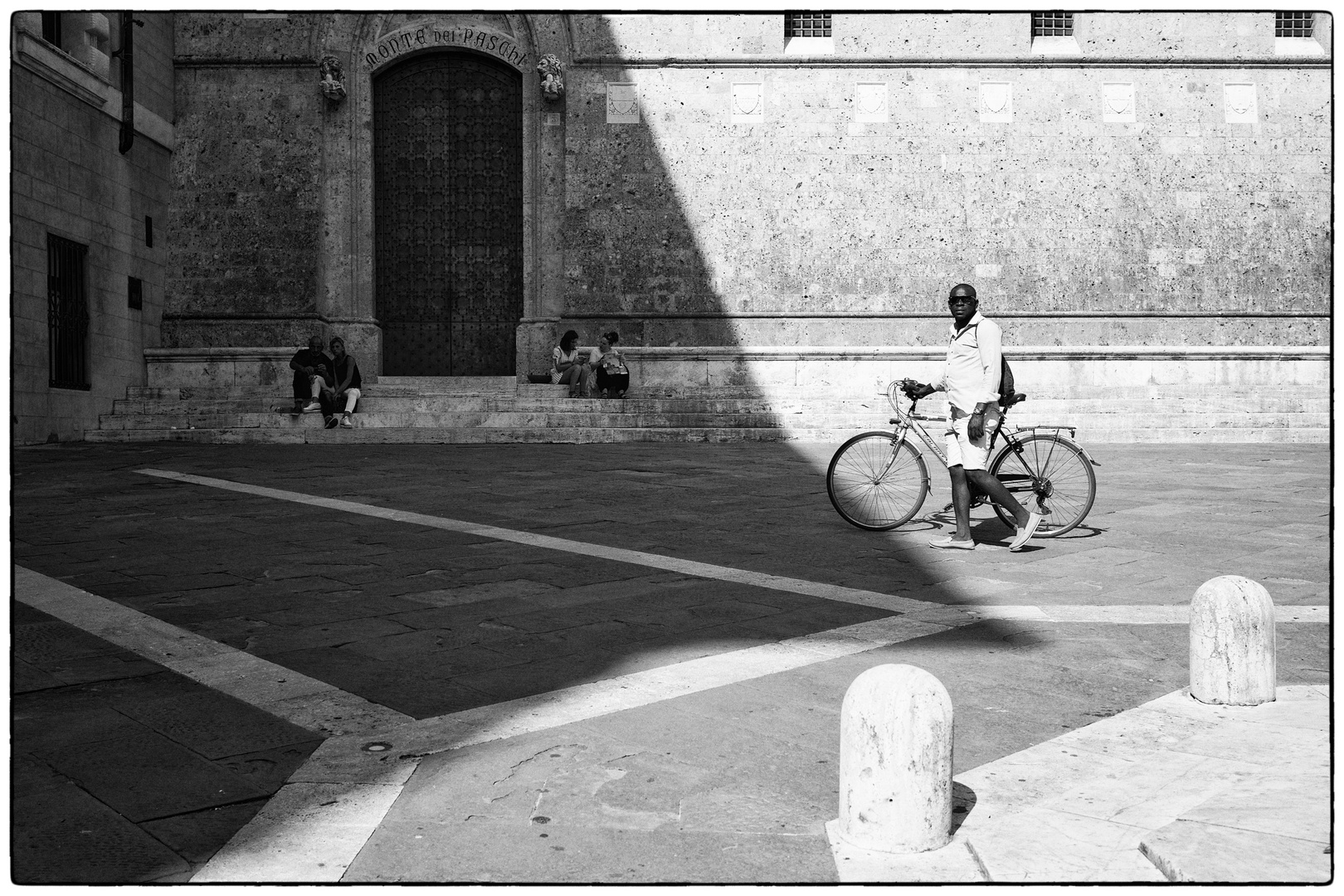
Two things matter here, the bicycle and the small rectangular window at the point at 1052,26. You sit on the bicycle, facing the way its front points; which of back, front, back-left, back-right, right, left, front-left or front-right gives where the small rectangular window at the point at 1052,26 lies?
right

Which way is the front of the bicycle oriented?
to the viewer's left

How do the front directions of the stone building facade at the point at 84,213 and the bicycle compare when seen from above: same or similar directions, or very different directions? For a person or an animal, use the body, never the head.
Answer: very different directions

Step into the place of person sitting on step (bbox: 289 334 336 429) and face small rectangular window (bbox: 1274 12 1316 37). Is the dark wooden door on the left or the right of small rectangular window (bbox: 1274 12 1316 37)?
left

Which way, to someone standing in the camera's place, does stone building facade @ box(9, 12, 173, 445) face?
facing the viewer and to the right of the viewer

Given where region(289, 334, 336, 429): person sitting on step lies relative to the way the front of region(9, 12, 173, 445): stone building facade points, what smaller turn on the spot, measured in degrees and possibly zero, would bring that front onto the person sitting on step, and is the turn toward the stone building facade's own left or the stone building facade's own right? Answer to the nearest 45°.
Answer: approximately 45° to the stone building facade's own left

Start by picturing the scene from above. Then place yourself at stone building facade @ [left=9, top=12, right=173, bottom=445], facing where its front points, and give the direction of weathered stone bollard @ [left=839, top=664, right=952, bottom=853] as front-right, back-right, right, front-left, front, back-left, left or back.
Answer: front-right

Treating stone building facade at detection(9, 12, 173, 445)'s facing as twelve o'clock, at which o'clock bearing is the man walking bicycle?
The man walking bicycle is roughly at 1 o'clock from the stone building facade.

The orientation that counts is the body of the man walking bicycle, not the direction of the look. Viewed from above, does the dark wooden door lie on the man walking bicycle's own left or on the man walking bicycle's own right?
on the man walking bicycle's own right
